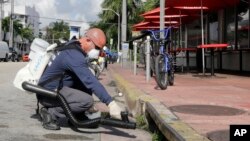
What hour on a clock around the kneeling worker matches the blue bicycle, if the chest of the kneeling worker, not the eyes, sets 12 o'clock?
The blue bicycle is roughly at 10 o'clock from the kneeling worker.

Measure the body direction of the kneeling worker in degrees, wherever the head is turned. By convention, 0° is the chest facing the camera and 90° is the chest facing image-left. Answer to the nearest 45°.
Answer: approximately 270°
